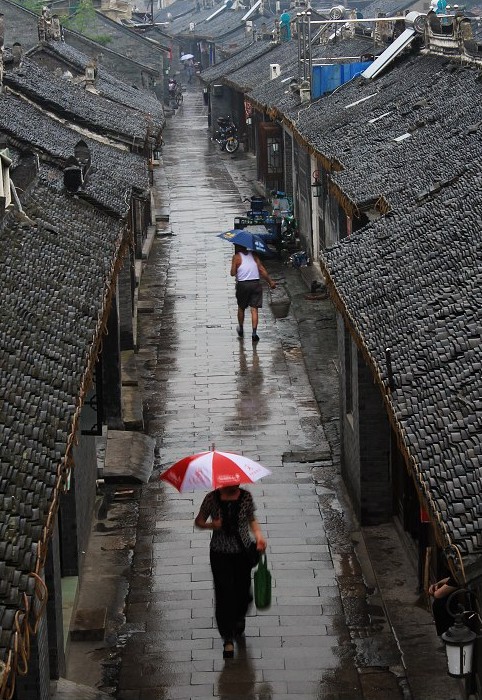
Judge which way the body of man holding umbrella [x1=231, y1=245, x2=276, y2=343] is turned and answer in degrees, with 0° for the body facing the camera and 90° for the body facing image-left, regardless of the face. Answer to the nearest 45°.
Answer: approximately 180°

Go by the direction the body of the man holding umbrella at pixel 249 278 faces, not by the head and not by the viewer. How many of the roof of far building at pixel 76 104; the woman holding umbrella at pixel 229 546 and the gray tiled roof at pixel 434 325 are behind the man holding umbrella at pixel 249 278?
2

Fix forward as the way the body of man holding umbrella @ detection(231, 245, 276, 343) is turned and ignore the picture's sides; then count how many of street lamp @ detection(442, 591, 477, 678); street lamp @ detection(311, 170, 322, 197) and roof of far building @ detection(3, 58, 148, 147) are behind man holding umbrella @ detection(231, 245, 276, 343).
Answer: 1

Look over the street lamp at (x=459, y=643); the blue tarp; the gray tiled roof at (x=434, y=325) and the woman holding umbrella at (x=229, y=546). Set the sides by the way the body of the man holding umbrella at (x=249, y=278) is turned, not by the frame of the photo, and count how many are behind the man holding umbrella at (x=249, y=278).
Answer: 3

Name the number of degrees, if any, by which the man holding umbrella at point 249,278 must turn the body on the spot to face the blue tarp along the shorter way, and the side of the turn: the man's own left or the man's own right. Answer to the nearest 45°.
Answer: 0° — they already face it

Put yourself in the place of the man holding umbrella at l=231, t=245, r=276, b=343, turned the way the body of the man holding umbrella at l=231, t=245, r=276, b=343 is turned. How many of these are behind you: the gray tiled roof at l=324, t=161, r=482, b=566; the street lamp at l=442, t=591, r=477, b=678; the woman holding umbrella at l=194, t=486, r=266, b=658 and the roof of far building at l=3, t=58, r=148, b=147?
3
